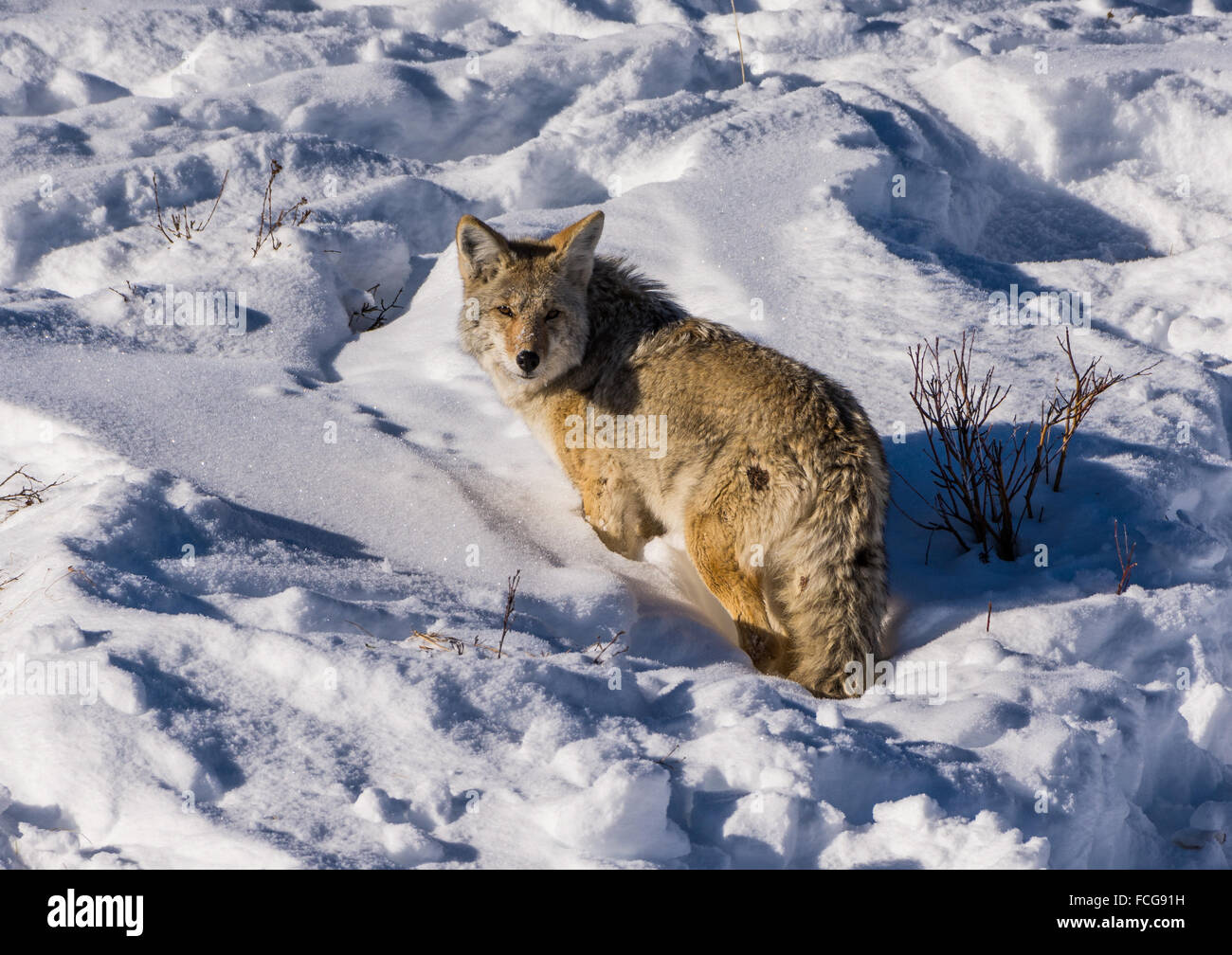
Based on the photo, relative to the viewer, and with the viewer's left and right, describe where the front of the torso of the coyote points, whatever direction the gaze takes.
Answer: facing away from the viewer and to the left of the viewer

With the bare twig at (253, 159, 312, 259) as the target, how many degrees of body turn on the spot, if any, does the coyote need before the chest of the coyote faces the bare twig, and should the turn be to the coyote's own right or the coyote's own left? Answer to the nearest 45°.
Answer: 0° — it already faces it

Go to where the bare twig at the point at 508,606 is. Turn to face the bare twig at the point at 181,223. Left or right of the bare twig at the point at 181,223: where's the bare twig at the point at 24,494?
left

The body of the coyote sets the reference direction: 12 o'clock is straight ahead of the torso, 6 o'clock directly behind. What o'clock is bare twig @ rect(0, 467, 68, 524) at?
The bare twig is roughly at 10 o'clock from the coyote.

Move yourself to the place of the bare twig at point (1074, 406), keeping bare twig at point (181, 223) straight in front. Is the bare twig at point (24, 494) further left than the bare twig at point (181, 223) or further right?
left

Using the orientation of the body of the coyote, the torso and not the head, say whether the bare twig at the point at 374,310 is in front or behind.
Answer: in front
